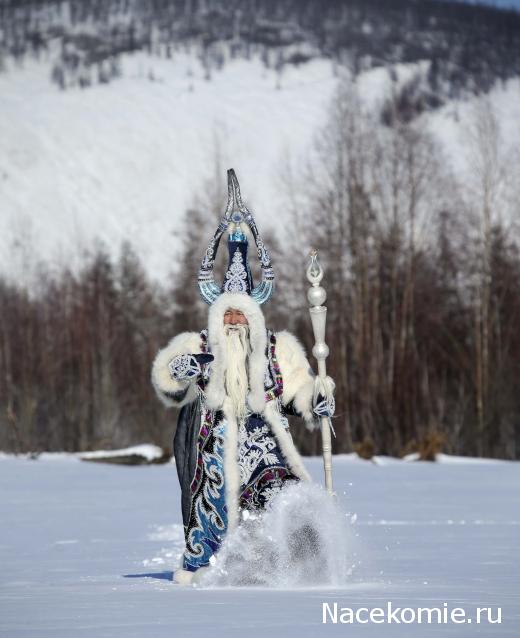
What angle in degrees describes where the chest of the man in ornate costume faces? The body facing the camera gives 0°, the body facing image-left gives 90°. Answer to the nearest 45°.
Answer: approximately 0°
